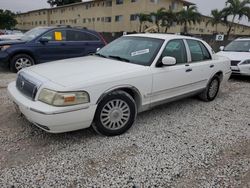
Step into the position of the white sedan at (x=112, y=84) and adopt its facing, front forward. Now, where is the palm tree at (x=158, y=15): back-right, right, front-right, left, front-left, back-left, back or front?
back-right

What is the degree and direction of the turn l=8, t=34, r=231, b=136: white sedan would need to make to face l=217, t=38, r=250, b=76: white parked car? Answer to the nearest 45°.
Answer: approximately 180°

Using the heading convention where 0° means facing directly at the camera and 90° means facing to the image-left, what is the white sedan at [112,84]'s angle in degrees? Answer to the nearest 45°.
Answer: approximately 45°

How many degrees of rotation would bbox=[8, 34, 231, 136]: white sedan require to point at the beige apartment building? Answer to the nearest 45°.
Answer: approximately 135° to its right

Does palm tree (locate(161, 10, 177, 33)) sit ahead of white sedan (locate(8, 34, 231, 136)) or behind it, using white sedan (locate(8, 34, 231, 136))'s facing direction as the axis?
behind

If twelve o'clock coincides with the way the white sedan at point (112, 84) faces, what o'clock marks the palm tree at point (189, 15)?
The palm tree is roughly at 5 o'clock from the white sedan.

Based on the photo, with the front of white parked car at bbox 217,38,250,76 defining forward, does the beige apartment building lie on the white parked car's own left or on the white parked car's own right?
on the white parked car's own right

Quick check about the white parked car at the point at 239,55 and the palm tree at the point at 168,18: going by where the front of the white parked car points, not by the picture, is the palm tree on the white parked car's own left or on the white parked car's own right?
on the white parked car's own right

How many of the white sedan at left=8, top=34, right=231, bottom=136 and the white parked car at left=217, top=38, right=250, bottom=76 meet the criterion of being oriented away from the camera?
0

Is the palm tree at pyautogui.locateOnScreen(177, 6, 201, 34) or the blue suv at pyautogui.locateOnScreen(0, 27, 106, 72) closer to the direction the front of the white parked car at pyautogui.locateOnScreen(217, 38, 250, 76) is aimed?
the blue suv

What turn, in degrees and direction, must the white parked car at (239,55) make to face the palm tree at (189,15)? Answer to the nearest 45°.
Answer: approximately 135° to its right

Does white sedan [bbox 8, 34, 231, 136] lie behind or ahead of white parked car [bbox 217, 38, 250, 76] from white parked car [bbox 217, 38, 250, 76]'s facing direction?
ahead

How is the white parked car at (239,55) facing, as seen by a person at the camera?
facing the viewer and to the left of the viewer
